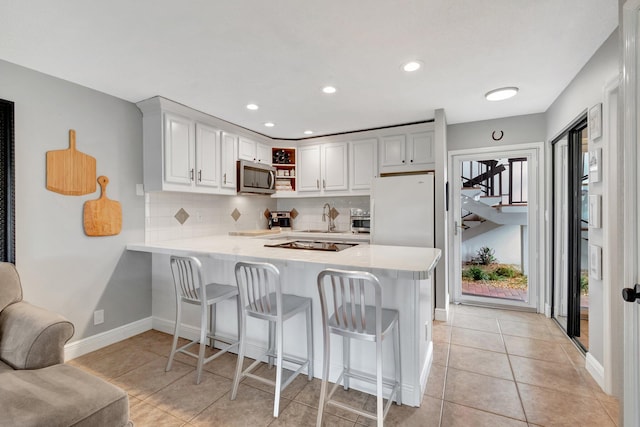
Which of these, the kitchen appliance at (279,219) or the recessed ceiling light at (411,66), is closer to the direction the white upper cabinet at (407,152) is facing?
the recessed ceiling light

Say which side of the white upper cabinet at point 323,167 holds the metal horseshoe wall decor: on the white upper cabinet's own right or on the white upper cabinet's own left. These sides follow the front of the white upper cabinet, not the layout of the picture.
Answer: on the white upper cabinet's own left

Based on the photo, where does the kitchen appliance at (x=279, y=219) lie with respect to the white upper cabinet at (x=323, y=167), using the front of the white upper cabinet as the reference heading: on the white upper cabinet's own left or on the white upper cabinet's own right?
on the white upper cabinet's own right

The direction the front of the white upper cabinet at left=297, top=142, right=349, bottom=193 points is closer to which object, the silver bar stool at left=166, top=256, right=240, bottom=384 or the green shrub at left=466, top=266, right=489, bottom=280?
the silver bar stool

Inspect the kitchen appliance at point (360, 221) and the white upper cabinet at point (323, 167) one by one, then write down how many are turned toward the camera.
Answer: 2

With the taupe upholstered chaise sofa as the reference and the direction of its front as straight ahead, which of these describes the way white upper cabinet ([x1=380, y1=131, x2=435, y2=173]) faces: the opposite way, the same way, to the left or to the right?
to the right

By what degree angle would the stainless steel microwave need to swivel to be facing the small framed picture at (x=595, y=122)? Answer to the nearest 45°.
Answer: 0° — it already faces it
